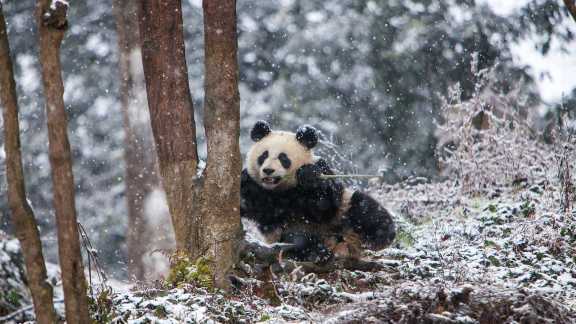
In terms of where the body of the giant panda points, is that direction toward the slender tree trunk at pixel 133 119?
no

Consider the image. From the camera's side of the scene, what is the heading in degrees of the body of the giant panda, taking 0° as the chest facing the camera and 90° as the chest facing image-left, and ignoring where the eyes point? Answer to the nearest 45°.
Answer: approximately 45°
